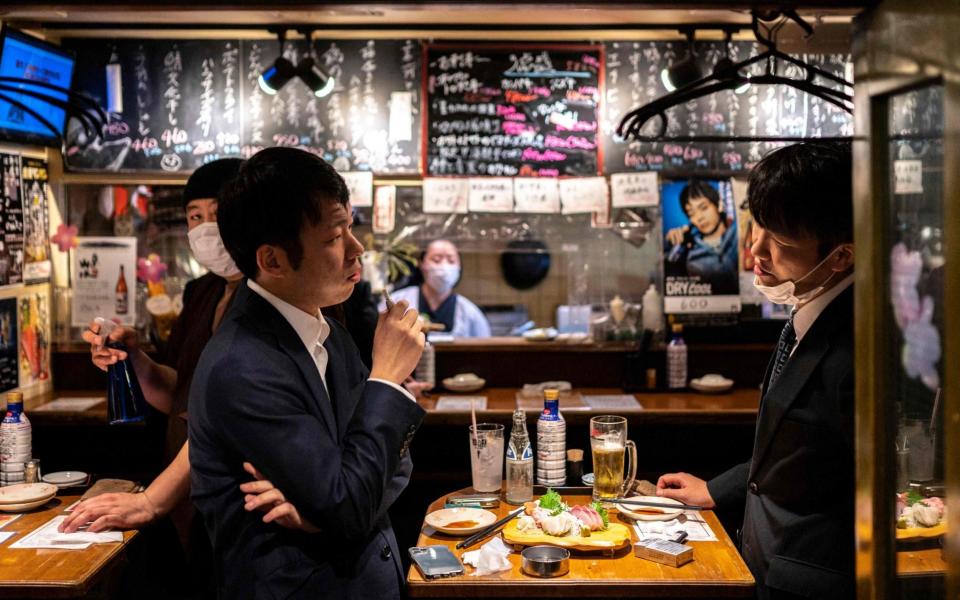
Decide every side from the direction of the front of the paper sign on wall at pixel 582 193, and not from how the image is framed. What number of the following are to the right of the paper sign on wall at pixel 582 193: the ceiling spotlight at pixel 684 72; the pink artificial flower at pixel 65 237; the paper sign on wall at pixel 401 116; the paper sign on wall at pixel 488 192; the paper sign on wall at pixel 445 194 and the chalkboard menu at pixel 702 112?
4

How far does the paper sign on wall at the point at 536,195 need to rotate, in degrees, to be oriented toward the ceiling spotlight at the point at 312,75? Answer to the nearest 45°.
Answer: approximately 45° to its right

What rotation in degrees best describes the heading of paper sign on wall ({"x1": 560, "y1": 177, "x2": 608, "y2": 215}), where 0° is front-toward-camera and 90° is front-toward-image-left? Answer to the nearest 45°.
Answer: approximately 0°

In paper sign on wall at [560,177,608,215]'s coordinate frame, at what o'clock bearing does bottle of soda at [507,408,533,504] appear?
The bottle of soda is roughly at 12 o'clock from the paper sign on wall.

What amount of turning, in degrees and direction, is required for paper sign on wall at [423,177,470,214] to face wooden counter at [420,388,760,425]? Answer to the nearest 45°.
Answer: approximately 45° to its left

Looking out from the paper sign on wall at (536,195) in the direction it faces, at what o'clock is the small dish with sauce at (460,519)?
The small dish with sauce is roughly at 12 o'clock from the paper sign on wall.
